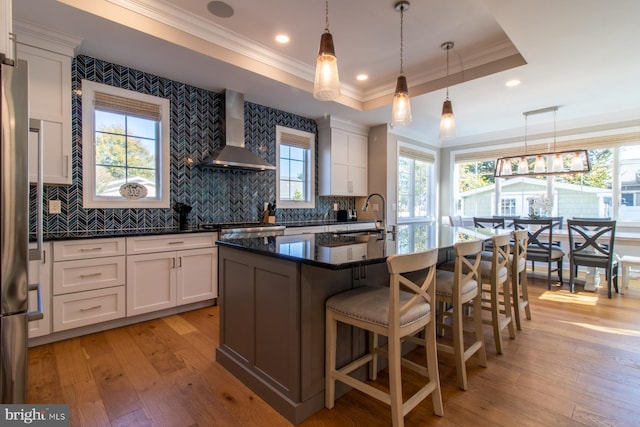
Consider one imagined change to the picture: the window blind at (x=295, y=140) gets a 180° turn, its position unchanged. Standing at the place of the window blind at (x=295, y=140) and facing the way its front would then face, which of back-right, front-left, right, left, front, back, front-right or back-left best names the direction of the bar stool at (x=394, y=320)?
back-left

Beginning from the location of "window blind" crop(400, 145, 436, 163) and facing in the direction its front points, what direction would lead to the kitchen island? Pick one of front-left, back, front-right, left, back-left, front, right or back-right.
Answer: front-right

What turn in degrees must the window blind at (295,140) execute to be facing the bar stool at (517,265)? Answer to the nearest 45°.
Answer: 0° — it already faces it

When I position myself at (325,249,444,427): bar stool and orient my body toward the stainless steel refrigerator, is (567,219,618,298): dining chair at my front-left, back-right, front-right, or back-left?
back-right

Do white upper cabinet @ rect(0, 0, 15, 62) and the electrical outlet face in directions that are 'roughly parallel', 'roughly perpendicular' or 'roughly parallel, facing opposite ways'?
roughly perpendicular

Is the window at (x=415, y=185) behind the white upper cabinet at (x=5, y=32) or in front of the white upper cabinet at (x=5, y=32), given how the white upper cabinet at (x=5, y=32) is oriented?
in front
